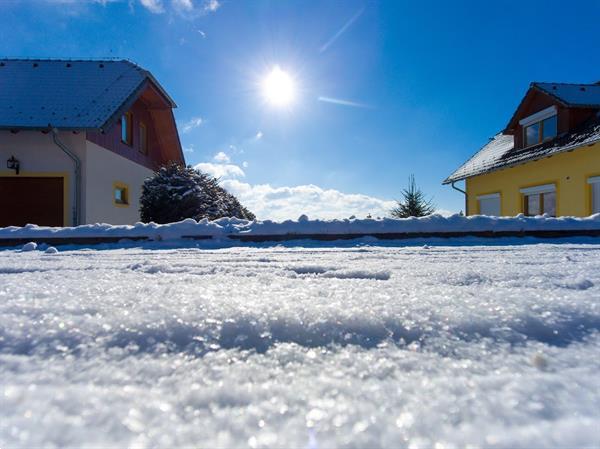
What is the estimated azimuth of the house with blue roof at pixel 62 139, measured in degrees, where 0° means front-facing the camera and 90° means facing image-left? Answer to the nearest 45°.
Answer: approximately 0°

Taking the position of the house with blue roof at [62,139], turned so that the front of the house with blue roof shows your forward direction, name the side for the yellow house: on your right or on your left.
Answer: on your left
